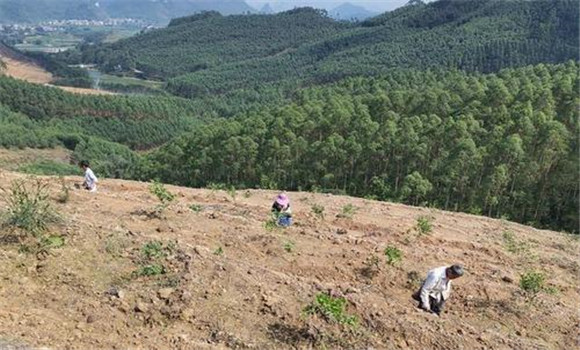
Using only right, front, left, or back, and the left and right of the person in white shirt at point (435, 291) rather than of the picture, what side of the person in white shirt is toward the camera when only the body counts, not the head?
right

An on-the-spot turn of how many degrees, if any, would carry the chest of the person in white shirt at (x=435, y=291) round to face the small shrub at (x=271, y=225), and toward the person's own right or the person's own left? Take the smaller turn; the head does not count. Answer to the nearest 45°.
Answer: approximately 135° to the person's own left

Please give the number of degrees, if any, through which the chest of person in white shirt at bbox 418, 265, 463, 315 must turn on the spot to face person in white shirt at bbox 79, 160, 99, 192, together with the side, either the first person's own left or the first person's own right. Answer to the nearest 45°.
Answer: approximately 180°

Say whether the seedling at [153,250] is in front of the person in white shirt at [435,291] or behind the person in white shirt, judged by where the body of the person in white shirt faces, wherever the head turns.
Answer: behind
